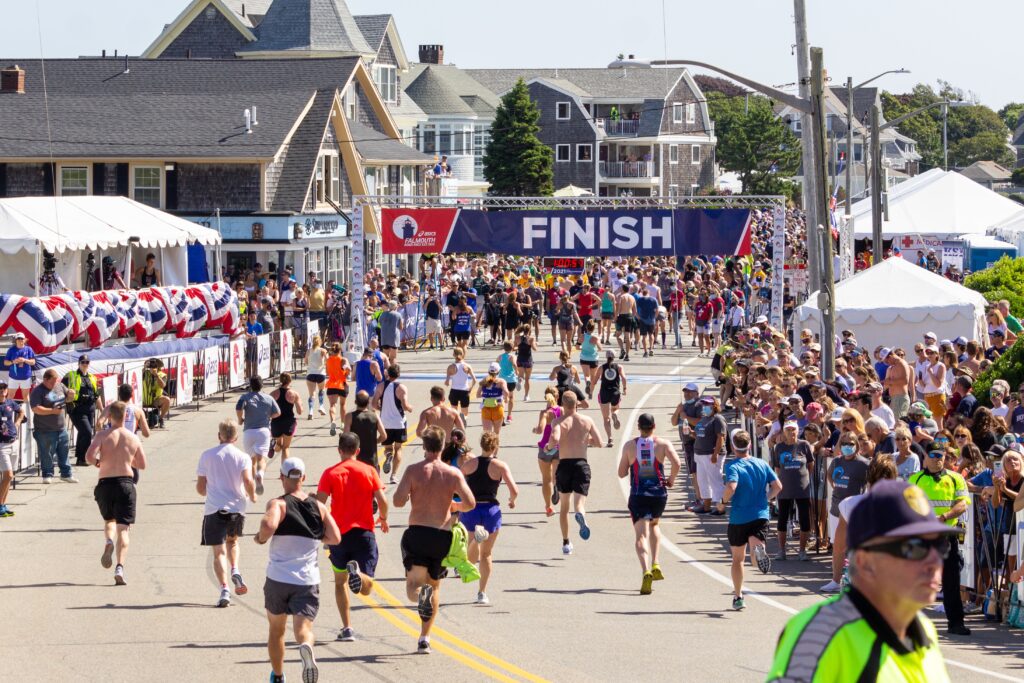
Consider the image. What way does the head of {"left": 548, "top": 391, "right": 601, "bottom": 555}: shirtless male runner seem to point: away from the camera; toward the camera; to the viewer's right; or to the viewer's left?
away from the camera

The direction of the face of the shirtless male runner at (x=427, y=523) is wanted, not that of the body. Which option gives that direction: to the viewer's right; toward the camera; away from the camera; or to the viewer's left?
away from the camera

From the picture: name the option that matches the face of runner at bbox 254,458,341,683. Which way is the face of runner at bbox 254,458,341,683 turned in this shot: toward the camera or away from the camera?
away from the camera

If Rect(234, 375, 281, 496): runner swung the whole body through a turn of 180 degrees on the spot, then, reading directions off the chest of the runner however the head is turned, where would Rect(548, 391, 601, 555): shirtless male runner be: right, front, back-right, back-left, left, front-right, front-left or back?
front-left

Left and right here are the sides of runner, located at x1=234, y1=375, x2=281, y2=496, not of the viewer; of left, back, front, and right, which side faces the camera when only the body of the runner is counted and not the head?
back

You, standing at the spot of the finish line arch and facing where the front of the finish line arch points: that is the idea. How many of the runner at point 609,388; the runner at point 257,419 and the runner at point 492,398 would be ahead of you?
3

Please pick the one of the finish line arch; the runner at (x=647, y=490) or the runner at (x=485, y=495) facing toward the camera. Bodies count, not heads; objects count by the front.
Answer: the finish line arch

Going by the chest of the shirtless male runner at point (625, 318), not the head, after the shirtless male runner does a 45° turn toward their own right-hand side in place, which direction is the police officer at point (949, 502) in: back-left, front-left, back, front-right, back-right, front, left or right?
back-right

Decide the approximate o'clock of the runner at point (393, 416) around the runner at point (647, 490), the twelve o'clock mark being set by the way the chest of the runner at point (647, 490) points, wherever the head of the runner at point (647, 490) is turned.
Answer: the runner at point (393, 416) is roughly at 11 o'clock from the runner at point (647, 490).

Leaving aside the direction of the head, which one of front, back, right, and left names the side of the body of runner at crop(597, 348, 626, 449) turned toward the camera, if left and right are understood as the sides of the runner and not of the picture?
back

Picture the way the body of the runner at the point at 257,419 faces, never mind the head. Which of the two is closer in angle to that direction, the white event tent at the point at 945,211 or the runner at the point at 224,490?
the white event tent

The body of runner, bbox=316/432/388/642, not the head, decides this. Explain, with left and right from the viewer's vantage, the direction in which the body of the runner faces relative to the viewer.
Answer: facing away from the viewer

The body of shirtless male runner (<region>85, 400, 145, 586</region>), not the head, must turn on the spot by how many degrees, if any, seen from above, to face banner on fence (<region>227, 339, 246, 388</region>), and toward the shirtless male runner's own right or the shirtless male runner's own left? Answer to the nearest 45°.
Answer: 0° — they already face it

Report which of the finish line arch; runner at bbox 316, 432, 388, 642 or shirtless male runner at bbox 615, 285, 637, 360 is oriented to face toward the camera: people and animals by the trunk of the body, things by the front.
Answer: the finish line arch

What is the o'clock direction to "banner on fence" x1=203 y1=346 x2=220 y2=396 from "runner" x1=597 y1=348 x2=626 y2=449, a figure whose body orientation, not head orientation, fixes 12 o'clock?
The banner on fence is roughly at 10 o'clock from the runner.

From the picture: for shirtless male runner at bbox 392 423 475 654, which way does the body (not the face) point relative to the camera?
away from the camera

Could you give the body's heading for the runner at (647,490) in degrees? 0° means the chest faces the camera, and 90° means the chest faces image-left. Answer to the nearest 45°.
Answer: approximately 180°

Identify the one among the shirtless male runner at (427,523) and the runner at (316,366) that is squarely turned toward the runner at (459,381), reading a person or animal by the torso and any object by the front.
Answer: the shirtless male runner

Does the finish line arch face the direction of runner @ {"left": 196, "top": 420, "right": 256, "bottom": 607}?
yes

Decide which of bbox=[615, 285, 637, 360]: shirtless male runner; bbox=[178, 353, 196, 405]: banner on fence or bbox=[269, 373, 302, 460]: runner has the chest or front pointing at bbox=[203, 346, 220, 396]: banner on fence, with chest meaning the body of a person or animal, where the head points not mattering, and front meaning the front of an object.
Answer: the runner

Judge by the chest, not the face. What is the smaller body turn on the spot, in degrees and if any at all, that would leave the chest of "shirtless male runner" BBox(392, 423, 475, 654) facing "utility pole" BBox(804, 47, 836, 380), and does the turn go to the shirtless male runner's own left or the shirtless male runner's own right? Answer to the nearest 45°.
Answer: approximately 45° to the shirtless male runner's own right
